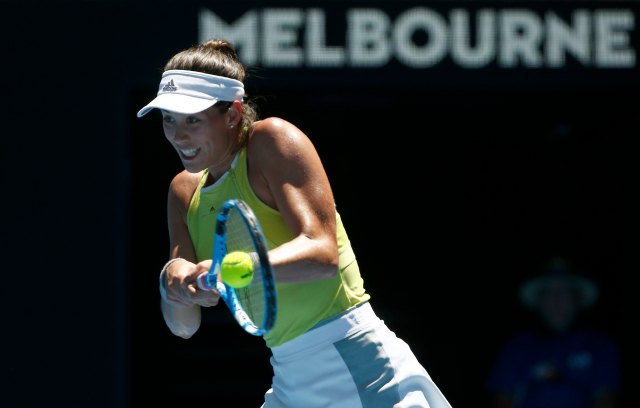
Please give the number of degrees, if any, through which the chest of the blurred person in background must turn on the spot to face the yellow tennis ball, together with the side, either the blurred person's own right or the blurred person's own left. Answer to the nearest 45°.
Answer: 0° — they already face it

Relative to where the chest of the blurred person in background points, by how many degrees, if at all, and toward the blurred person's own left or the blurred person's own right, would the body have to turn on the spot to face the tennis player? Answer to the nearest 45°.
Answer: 0° — they already face them

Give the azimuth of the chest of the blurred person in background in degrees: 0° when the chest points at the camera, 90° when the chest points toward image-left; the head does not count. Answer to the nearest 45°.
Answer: approximately 0°

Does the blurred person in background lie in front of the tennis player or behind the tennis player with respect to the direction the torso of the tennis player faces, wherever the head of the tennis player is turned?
behind

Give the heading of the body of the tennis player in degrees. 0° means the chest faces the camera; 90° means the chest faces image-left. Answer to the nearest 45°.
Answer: approximately 45°
